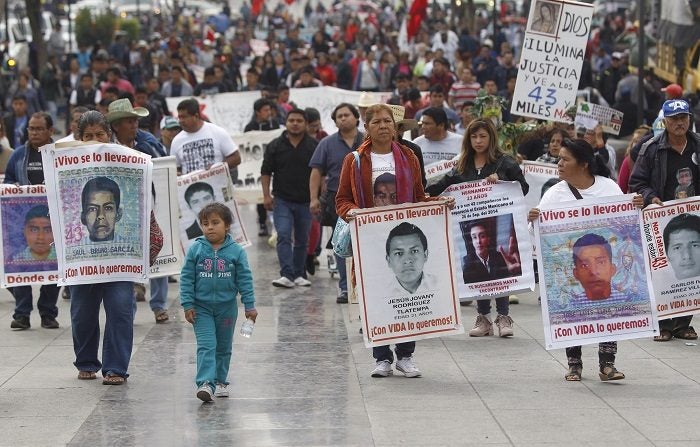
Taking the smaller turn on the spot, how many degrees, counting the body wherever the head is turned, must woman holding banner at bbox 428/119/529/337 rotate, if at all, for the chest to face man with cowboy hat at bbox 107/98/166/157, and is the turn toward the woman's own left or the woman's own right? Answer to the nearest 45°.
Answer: approximately 90° to the woman's own right

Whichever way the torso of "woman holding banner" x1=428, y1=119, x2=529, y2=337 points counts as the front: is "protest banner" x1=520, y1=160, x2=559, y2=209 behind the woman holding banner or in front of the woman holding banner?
behind

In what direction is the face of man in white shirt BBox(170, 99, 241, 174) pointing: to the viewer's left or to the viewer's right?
to the viewer's left

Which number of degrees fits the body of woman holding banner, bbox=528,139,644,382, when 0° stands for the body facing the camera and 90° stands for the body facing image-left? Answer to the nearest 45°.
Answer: approximately 0°

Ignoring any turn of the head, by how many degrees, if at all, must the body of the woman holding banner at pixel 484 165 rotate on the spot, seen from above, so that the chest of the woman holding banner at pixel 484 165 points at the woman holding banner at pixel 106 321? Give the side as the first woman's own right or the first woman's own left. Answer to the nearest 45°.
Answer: approximately 45° to the first woman's own right

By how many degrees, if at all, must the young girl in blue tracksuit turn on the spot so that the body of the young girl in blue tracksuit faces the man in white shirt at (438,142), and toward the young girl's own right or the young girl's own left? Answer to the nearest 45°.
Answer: approximately 135° to the young girl's own left

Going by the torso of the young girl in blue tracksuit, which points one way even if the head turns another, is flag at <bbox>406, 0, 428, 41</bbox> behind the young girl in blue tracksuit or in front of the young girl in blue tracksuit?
behind
